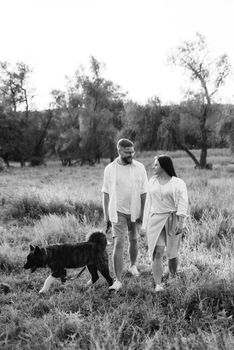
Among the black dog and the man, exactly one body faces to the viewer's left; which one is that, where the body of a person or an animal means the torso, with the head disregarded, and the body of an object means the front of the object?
the black dog

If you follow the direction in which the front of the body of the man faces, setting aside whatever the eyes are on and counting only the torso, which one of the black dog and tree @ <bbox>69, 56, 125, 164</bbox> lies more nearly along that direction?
the black dog

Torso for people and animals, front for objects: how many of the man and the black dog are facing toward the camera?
1

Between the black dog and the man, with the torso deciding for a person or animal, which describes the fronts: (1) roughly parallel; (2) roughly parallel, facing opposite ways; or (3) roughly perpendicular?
roughly perpendicular

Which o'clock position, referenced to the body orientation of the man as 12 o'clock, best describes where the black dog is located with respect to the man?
The black dog is roughly at 2 o'clock from the man.

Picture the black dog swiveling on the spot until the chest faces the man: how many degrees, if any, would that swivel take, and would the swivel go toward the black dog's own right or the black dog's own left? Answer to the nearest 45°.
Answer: approximately 180°

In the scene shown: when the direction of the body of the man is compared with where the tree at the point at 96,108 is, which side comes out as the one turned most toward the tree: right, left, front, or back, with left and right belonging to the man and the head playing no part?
back

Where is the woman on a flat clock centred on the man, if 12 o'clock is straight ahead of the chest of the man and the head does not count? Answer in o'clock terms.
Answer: The woman is roughly at 10 o'clock from the man.

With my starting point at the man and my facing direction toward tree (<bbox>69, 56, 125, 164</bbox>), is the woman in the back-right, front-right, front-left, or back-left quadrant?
back-right

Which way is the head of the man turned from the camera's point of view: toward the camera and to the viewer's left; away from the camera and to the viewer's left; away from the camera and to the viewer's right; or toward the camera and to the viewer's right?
toward the camera and to the viewer's right

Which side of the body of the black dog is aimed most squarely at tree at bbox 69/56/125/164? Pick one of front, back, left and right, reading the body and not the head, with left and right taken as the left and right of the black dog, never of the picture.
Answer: right

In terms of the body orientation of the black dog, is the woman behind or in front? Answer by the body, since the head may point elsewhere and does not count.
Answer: behind

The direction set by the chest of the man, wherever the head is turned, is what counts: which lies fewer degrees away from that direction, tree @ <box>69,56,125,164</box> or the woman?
the woman

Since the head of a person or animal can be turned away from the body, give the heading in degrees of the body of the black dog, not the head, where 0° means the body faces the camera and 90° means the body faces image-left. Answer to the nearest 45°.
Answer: approximately 90°
